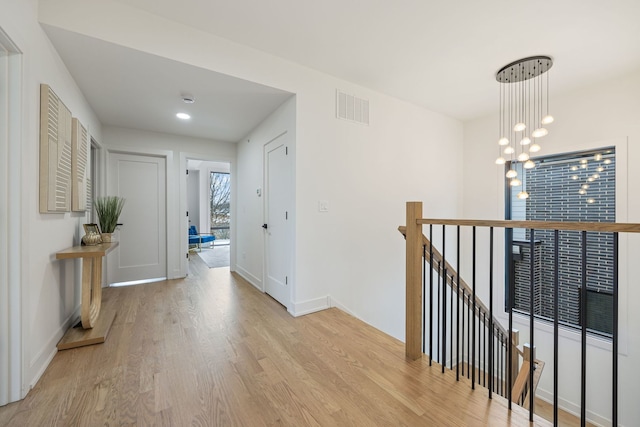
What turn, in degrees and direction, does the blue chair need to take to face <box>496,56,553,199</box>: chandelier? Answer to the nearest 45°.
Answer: approximately 45° to its right

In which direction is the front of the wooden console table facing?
to the viewer's right

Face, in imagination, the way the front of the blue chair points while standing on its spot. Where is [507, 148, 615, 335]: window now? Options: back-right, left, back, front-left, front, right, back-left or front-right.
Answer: front-right

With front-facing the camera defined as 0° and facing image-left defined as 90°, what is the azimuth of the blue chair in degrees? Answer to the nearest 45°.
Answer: approximately 270°

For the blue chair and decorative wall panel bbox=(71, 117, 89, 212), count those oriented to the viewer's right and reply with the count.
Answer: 2

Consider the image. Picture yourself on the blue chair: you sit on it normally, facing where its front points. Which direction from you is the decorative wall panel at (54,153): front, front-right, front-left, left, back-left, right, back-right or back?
right

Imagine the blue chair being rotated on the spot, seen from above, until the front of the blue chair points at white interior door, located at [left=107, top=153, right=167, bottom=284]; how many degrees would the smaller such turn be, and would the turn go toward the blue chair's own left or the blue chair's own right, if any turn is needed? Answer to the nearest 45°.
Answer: approximately 90° to the blue chair's own right

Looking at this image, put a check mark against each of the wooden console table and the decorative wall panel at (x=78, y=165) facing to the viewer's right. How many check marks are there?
2

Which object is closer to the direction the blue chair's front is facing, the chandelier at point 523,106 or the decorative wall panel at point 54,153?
the chandelier

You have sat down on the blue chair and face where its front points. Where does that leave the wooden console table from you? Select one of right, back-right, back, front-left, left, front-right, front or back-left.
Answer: right

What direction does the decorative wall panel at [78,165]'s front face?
to the viewer's right

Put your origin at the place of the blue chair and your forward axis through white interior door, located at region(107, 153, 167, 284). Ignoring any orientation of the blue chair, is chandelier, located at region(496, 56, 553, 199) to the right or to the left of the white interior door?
left

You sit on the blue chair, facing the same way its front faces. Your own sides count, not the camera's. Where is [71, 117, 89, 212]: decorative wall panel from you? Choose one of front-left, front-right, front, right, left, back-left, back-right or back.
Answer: right

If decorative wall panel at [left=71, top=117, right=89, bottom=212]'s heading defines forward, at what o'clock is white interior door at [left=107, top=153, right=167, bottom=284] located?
The white interior door is roughly at 10 o'clock from the decorative wall panel.

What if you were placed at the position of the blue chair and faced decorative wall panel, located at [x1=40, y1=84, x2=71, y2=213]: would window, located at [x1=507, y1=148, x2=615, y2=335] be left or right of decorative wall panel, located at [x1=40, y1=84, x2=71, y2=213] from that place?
left
